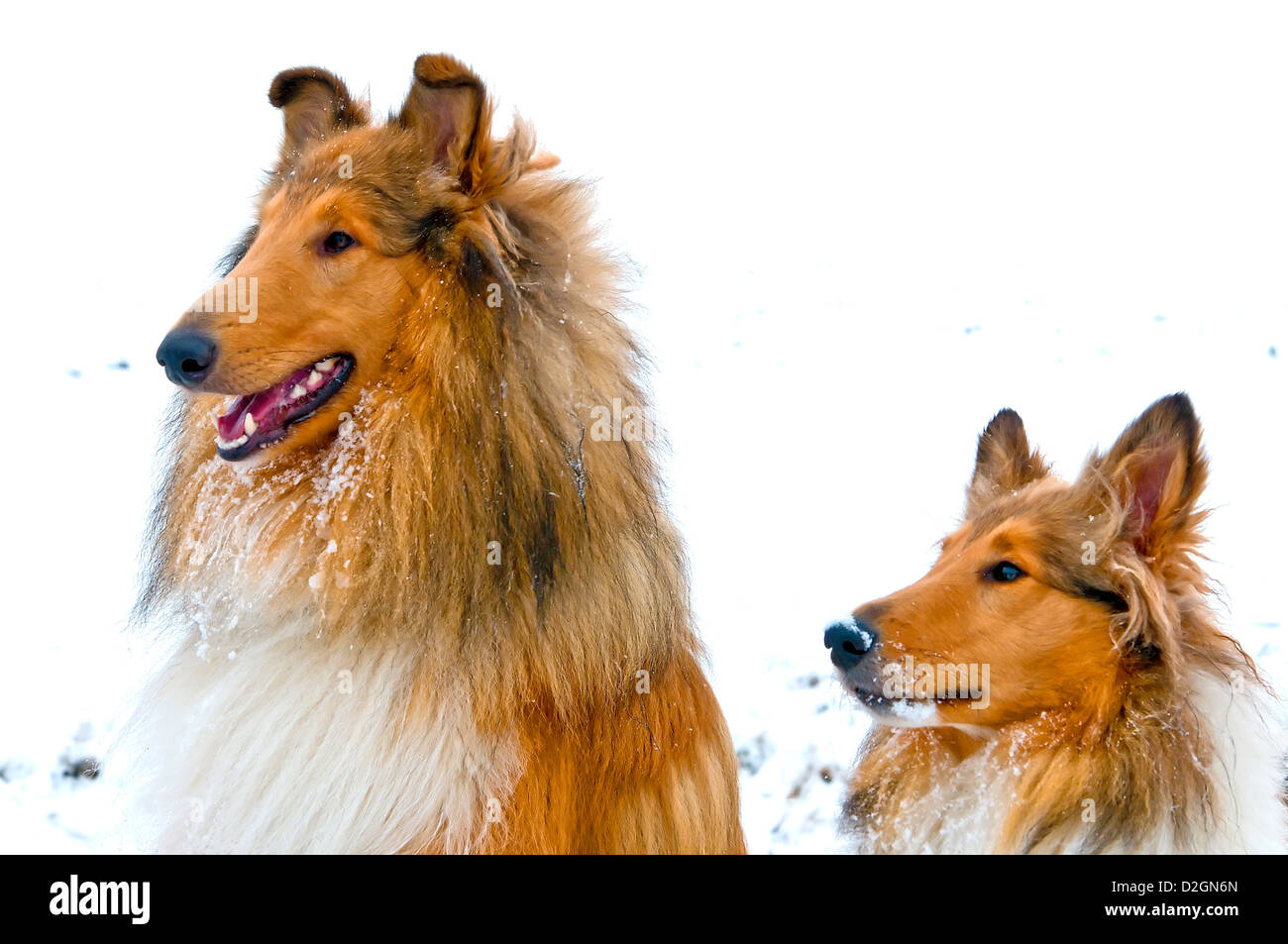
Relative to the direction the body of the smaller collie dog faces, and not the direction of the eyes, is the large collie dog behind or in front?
in front

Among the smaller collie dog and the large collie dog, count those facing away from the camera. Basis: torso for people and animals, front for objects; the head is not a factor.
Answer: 0

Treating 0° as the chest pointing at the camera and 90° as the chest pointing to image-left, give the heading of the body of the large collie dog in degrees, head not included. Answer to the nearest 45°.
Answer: approximately 45°

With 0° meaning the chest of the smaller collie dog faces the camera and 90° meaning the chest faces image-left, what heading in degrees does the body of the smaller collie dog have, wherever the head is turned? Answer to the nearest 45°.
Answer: approximately 45°
